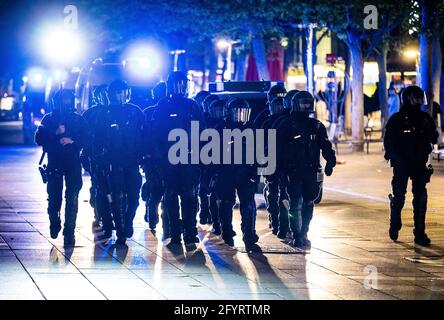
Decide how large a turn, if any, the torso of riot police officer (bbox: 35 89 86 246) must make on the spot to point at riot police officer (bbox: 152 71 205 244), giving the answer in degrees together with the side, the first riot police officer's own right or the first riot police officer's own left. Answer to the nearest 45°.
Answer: approximately 90° to the first riot police officer's own left

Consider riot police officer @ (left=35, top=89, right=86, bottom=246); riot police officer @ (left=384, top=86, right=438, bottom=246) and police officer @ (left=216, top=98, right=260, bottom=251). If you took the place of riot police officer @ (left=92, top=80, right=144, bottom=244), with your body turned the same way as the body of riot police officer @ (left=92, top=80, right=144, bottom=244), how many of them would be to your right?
1

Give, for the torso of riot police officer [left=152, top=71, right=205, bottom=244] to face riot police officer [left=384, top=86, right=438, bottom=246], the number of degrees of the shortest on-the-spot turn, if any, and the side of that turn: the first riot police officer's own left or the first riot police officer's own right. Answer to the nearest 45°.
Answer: approximately 90° to the first riot police officer's own left

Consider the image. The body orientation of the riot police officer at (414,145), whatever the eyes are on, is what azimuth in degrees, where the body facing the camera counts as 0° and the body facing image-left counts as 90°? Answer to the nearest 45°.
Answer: approximately 0°

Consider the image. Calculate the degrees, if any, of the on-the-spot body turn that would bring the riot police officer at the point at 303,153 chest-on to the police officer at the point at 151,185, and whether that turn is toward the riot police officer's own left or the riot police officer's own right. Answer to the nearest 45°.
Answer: approximately 90° to the riot police officer's own right

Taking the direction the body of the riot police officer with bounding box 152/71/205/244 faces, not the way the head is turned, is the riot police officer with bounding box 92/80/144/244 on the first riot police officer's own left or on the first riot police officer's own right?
on the first riot police officer's own right

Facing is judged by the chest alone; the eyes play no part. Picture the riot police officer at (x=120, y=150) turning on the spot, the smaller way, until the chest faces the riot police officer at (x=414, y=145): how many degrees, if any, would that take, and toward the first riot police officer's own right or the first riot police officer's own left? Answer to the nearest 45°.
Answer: approximately 90° to the first riot police officer's own left
